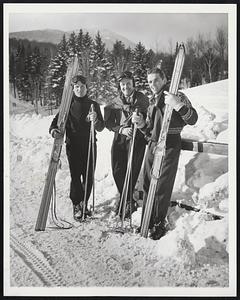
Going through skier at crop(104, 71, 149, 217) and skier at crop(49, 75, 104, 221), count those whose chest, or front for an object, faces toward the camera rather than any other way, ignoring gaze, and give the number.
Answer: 2

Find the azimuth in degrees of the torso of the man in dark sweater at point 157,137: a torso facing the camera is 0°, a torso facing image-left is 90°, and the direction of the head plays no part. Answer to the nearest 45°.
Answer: approximately 45°

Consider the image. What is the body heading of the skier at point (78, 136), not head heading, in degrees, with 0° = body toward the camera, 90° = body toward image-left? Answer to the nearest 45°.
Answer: approximately 0°

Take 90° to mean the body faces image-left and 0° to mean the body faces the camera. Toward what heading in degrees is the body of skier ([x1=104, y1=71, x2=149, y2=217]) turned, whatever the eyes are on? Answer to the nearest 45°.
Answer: approximately 0°
